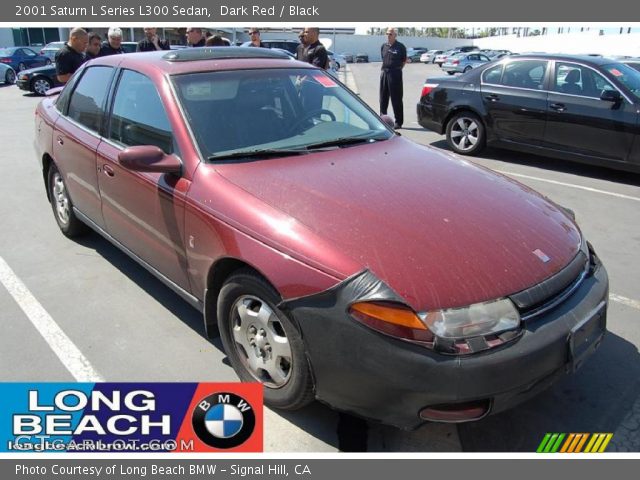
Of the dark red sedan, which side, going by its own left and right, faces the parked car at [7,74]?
back

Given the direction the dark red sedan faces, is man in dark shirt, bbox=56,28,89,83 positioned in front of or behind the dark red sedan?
behind

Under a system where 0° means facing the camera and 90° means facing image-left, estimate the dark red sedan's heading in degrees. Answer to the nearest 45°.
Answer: approximately 315°

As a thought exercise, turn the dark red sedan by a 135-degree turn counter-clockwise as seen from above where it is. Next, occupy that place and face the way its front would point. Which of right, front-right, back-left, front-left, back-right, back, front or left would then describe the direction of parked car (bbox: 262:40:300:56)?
front

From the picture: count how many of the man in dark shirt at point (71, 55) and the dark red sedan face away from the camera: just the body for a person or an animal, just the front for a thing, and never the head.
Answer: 0
